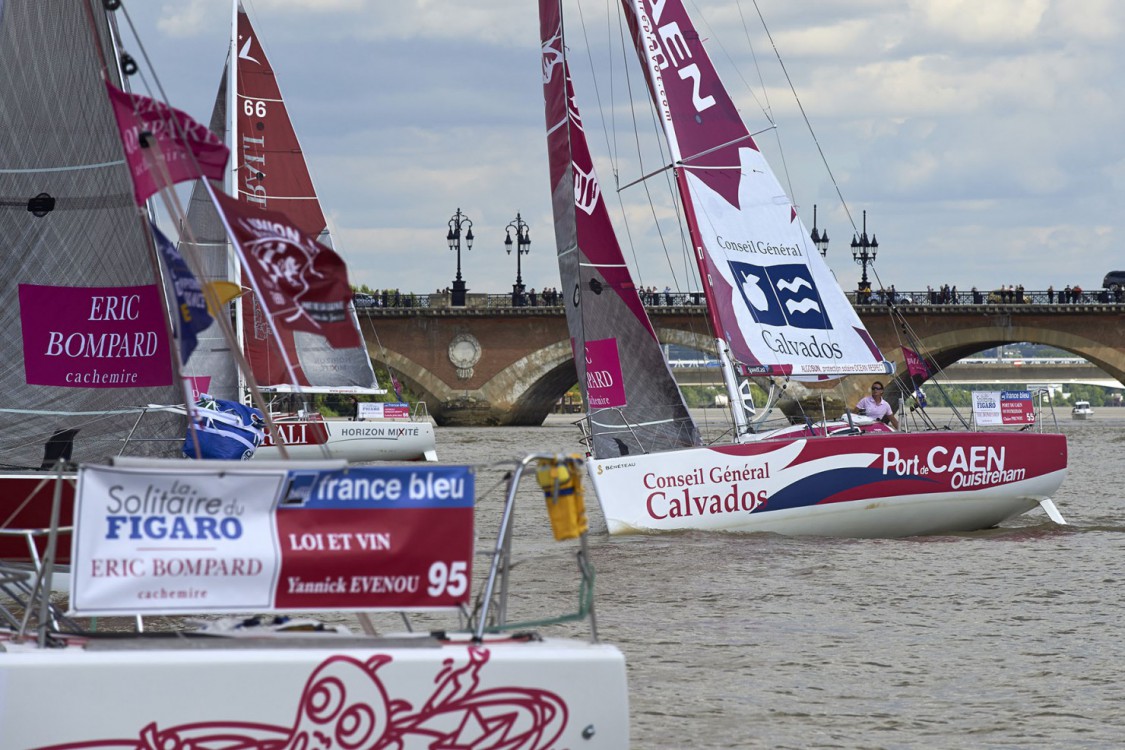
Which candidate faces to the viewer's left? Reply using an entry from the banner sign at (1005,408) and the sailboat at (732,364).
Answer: the sailboat

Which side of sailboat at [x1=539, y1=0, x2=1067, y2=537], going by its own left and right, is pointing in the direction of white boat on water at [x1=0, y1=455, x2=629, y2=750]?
left

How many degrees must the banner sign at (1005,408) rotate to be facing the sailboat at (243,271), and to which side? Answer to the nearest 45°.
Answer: approximately 90° to its right

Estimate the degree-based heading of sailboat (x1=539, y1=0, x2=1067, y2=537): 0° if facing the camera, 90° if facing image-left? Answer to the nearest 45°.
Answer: approximately 90°

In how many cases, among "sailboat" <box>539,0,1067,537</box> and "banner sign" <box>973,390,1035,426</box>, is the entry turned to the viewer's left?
1

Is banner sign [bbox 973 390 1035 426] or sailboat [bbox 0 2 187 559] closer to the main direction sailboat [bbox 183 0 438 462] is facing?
the sailboat

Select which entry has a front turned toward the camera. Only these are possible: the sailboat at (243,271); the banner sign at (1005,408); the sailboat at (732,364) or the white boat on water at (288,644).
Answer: the banner sign
